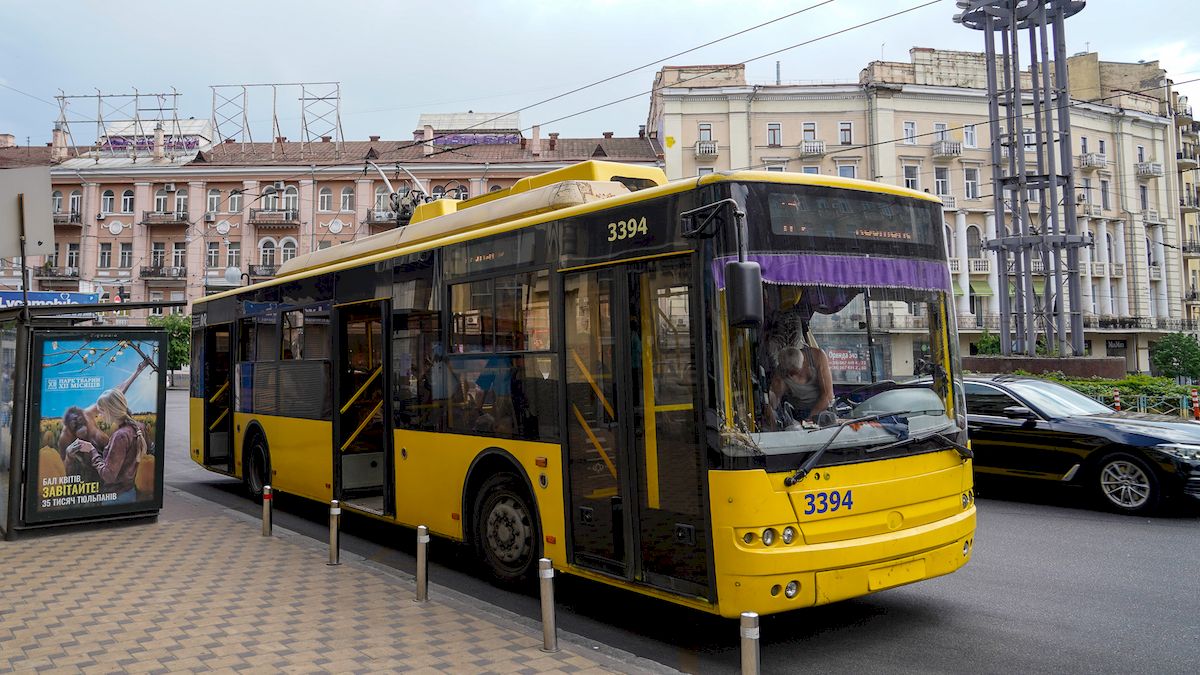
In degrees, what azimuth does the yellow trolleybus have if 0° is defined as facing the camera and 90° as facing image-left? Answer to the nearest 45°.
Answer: approximately 315°

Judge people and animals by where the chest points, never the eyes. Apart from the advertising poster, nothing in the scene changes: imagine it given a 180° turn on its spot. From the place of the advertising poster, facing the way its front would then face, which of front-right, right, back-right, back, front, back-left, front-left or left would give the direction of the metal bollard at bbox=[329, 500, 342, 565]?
back-right

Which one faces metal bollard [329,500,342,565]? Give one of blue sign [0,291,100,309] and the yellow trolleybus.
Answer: the blue sign

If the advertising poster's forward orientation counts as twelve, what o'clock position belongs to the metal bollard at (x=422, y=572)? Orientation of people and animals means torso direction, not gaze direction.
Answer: The metal bollard is roughly at 11 o'clock from the advertising poster.

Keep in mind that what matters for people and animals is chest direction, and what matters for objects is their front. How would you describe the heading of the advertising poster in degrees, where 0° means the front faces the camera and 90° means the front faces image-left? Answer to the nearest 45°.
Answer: approximately 0°

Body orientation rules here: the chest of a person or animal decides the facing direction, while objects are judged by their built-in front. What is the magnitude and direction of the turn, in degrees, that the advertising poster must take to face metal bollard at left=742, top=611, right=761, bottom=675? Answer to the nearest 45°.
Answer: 0° — it already faces it

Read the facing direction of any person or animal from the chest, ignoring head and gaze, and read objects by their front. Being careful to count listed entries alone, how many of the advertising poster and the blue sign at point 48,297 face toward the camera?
2
